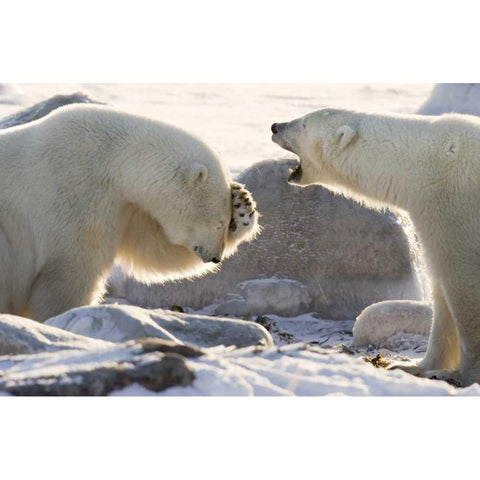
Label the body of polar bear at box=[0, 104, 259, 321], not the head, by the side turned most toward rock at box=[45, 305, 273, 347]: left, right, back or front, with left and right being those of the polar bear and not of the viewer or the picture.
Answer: right

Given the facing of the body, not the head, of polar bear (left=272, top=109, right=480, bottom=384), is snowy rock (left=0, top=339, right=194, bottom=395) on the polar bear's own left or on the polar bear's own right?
on the polar bear's own left

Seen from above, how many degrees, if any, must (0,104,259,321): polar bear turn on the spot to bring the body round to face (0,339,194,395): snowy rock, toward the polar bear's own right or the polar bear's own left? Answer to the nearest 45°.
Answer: approximately 90° to the polar bear's own right

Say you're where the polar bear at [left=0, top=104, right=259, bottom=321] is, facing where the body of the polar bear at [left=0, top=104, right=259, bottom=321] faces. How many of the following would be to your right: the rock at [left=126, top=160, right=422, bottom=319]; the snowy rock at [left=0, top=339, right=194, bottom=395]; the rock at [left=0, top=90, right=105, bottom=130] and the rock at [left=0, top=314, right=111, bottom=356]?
2

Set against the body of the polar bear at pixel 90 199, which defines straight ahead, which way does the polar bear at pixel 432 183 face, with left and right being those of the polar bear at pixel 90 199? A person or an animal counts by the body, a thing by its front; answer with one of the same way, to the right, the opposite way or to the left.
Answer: the opposite way

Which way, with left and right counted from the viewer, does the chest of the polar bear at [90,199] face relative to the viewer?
facing to the right of the viewer

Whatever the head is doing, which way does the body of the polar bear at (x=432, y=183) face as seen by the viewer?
to the viewer's left
